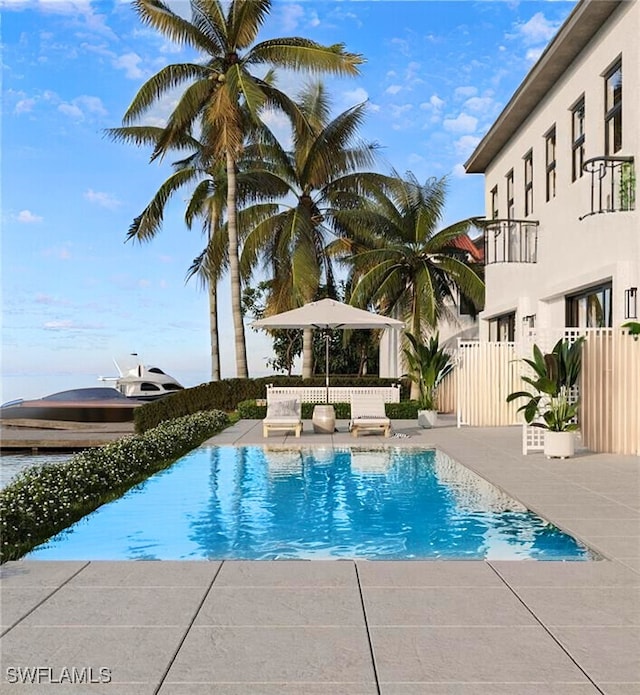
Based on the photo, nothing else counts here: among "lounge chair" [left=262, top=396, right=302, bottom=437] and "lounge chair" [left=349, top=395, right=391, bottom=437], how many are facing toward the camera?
2

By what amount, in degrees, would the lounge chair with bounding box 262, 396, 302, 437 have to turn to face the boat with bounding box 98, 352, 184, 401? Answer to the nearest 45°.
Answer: approximately 180°

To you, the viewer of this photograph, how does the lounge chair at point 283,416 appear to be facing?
facing the viewer

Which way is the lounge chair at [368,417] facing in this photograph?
toward the camera

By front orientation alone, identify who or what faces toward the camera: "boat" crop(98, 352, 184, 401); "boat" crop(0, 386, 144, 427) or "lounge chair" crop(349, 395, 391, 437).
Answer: the lounge chair

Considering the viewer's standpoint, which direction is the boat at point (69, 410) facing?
facing to the left of the viewer

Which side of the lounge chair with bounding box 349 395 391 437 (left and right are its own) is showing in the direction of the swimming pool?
front

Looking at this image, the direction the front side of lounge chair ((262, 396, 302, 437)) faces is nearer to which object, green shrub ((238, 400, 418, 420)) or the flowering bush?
the flowering bush

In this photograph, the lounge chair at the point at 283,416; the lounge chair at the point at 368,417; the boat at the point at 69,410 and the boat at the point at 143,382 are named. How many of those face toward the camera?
2

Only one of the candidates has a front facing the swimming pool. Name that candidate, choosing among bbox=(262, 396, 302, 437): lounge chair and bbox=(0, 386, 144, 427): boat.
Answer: the lounge chair
